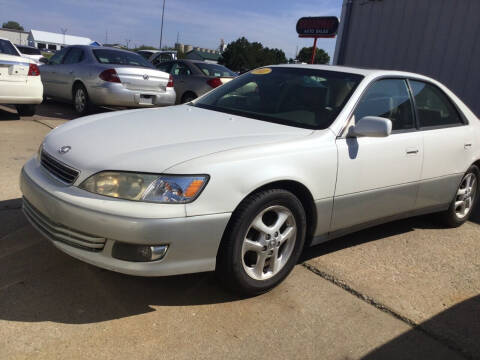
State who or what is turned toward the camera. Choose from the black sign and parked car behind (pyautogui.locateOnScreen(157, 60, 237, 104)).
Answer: the black sign

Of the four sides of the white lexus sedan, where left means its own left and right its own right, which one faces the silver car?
right

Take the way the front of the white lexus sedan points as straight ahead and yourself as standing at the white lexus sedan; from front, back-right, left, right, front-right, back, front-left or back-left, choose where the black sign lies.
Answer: back-right

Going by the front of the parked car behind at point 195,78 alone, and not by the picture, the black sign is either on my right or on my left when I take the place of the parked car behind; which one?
on my right

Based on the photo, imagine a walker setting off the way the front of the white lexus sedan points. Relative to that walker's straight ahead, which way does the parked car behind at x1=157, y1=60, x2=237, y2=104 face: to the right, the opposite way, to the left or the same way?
to the right

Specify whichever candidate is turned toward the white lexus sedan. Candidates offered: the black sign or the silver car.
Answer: the black sign

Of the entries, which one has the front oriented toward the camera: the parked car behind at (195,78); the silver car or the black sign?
the black sign

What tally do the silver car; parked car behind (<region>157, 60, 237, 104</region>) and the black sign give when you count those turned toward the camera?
1

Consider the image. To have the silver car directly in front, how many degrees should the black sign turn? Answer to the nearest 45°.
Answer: approximately 45° to its right

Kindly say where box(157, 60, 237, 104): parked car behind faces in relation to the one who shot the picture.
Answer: facing away from the viewer and to the left of the viewer

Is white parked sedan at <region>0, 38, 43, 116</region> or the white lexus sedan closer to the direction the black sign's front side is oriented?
the white lexus sedan

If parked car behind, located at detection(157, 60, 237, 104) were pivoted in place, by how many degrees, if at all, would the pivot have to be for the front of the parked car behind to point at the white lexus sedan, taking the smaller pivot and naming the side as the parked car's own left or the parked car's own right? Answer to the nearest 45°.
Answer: approximately 135° to the parked car's own left

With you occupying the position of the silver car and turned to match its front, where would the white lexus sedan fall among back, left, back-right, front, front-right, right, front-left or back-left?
back-left

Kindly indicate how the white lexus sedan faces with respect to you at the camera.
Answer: facing the viewer and to the left of the viewer

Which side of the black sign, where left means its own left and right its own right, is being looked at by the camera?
front

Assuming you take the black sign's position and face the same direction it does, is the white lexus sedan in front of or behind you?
in front

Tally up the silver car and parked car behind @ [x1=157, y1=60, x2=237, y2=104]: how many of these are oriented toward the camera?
0

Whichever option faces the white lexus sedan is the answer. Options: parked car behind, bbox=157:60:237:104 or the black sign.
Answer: the black sign

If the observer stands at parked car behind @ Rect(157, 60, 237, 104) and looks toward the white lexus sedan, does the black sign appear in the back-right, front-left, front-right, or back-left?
back-left
